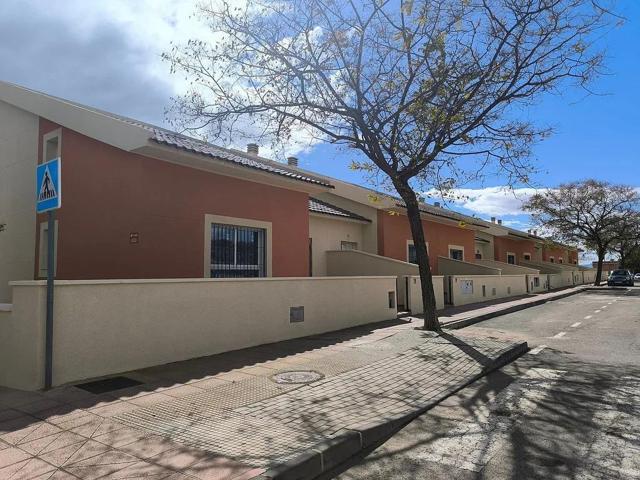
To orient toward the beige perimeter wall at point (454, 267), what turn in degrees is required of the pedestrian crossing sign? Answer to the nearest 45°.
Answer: approximately 180°

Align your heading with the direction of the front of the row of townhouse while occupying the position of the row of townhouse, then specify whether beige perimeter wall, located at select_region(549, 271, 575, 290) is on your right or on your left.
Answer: on your left

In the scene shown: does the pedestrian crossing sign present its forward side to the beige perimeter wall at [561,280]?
no

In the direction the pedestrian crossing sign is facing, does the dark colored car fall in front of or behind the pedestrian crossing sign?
behind

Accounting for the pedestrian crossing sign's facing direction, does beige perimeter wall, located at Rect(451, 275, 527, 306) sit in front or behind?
behind

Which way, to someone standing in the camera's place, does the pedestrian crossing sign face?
facing the viewer and to the left of the viewer

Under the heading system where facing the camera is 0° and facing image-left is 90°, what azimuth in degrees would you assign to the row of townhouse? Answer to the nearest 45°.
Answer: approximately 315°

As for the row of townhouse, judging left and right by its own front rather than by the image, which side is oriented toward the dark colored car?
left

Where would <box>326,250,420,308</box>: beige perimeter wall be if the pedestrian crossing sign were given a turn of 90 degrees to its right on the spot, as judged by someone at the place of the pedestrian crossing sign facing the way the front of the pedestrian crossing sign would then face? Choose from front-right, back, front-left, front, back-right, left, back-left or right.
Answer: right
